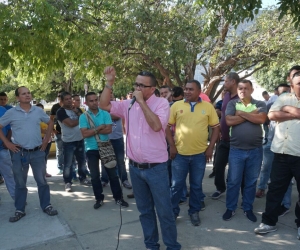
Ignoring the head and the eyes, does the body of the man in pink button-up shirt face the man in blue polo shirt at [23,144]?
no

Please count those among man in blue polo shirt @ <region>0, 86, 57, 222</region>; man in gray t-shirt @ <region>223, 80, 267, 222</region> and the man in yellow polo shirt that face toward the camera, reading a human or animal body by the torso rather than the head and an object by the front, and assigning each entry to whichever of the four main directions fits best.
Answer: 3

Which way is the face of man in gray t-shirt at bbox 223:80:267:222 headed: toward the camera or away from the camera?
toward the camera

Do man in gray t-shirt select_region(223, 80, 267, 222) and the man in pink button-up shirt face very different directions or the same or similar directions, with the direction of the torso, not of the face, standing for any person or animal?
same or similar directions

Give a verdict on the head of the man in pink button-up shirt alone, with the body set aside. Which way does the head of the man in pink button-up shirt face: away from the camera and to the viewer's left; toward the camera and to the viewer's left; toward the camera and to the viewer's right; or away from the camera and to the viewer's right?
toward the camera and to the viewer's left

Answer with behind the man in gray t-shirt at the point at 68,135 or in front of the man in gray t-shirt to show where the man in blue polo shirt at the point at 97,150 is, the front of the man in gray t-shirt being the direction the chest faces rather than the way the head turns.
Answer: in front

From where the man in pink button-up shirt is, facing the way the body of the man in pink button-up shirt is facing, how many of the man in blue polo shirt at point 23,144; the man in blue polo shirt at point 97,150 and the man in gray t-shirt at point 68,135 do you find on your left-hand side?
0

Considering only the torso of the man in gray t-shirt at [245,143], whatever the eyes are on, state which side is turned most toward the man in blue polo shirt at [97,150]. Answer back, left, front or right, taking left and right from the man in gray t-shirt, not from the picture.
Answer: right

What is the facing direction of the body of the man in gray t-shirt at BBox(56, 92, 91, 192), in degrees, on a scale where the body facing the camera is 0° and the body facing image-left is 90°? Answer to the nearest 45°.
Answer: approximately 315°

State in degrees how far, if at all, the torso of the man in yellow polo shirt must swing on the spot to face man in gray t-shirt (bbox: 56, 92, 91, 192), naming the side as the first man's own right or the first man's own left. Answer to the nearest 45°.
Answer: approximately 135° to the first man's own right

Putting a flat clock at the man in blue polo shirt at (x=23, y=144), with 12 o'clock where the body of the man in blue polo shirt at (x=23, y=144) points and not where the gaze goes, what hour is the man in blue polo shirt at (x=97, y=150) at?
the man in blue polo shirt at (x=97, y=150) is roughly at 9 o'clock from the man in blue polo shirt at (x=23, y=144).

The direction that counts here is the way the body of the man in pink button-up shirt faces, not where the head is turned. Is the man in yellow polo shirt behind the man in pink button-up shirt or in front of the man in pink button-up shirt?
behind

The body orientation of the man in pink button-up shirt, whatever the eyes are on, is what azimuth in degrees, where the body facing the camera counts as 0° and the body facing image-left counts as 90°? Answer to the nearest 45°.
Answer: approximately 45°

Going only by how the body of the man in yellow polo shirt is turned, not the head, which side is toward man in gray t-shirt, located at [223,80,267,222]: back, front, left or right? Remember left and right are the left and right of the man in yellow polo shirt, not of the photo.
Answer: left

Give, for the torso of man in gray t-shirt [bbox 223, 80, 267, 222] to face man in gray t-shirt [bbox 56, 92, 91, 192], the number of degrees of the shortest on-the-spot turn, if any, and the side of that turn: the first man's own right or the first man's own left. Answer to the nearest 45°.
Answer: approximately 90° to the first man's own right

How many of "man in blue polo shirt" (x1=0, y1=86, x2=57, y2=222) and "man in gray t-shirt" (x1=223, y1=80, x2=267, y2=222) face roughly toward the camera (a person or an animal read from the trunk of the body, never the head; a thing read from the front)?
2

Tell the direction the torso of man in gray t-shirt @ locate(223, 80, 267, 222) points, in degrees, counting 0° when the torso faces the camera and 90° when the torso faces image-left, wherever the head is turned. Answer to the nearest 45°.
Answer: approximately 0°

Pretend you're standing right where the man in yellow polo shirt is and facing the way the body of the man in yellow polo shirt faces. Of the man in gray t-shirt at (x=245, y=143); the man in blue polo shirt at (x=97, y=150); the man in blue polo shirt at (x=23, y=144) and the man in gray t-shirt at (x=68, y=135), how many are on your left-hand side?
1
